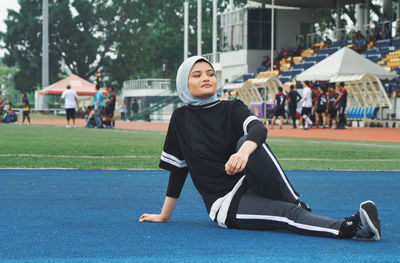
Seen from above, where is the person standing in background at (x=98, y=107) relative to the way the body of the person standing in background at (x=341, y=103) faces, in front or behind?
in front

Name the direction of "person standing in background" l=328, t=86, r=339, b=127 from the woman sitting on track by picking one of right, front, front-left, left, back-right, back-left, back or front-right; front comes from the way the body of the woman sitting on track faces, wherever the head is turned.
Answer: back-left

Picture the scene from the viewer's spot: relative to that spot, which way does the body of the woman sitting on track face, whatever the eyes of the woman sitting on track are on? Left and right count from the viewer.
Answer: facing the viewer and to the right of the viewer

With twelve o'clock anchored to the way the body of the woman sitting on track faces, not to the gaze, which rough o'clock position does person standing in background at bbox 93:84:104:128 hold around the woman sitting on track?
The person standing in background is roughly at 7 o'clock from the woman sitting on track.

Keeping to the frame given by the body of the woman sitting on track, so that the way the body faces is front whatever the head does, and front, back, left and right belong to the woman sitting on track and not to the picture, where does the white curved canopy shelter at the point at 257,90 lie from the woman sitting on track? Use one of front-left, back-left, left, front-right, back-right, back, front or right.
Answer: back-left

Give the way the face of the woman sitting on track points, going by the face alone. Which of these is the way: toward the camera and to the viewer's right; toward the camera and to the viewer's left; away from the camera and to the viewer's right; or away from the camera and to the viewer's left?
toward the camera and to the viewer's right
